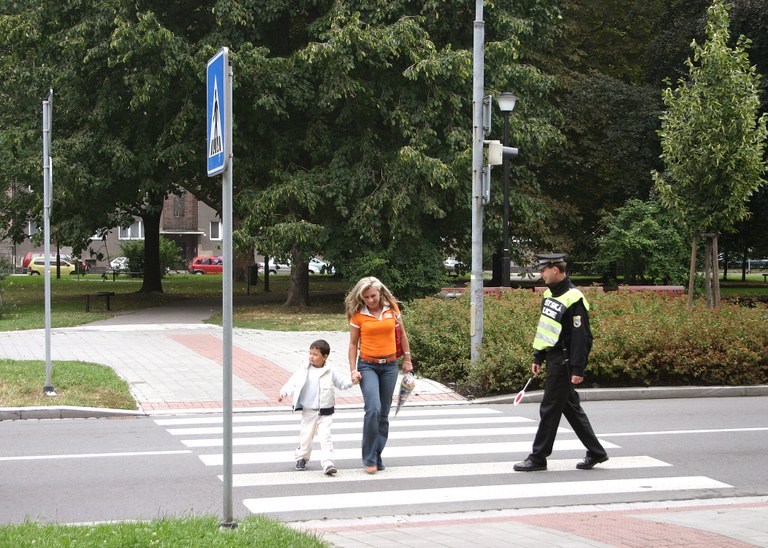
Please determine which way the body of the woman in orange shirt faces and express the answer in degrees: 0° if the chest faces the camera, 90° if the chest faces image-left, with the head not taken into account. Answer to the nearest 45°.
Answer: approximately 0°

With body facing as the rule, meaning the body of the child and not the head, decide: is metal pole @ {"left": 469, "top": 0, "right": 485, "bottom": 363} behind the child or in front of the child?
behind

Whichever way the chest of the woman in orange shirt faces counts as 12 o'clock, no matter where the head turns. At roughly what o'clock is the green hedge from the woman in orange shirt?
The green hedge is roughly at 7 o'clock from the woman in orange shirt.

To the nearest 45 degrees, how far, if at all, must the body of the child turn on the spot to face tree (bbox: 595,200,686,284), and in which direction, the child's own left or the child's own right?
approximately 135° to the child's own left

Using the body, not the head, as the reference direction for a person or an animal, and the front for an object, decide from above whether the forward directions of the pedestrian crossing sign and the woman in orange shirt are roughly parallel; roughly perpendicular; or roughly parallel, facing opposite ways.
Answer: roughly perpendicular
